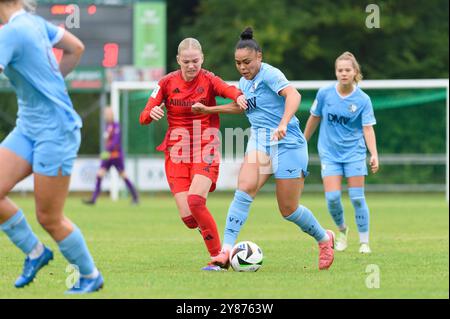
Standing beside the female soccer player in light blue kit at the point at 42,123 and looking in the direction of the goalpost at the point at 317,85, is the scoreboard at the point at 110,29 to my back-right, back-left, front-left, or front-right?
front-left

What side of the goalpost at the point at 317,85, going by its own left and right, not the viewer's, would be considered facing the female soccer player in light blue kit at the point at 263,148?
front

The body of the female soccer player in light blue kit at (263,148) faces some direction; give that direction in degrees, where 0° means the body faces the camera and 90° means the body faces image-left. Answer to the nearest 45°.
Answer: approximately 45°

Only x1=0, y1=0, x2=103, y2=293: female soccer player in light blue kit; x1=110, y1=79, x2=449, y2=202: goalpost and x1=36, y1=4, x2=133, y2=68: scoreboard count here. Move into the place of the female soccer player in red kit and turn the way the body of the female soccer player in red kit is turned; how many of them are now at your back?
2

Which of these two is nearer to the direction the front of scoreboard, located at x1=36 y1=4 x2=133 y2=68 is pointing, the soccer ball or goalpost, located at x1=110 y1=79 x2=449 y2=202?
the soccer ball

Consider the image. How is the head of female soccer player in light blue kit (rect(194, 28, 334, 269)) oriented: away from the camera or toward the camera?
toward the camera

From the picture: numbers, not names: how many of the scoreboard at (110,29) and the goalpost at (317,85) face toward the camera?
2

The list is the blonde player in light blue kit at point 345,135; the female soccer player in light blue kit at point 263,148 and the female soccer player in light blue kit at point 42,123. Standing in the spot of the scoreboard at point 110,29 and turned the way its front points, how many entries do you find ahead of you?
3

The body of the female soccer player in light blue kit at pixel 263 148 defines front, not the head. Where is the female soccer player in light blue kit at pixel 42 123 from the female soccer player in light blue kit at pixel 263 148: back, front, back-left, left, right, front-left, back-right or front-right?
front

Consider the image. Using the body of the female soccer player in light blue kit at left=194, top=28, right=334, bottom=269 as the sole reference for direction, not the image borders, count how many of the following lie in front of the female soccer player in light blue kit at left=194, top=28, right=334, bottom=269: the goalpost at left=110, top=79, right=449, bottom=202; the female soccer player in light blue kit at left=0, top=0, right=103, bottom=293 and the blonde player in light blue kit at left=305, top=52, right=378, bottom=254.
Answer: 1

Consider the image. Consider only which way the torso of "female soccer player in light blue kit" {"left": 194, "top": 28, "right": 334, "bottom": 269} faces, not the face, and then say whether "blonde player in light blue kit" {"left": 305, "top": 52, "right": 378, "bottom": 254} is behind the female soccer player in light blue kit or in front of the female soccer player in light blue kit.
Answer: behind

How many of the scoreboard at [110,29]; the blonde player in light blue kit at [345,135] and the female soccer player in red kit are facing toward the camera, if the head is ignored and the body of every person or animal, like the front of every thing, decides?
3

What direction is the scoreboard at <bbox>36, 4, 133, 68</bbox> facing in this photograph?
toward the camera
